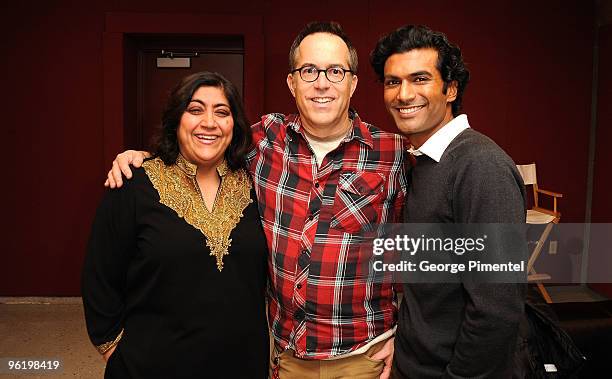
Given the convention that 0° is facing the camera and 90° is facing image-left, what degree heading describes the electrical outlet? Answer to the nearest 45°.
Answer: approximately 0°

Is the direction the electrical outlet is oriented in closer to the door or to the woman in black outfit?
the woman in black outfit

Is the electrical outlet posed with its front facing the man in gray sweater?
yes

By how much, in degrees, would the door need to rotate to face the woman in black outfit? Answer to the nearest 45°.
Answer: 0° — it already faces them

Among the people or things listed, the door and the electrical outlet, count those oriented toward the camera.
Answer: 2

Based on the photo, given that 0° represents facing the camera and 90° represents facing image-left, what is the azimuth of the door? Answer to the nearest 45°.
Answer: approximately 0°

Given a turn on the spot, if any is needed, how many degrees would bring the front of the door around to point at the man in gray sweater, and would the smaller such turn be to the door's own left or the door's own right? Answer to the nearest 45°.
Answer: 0° — it already faces them
